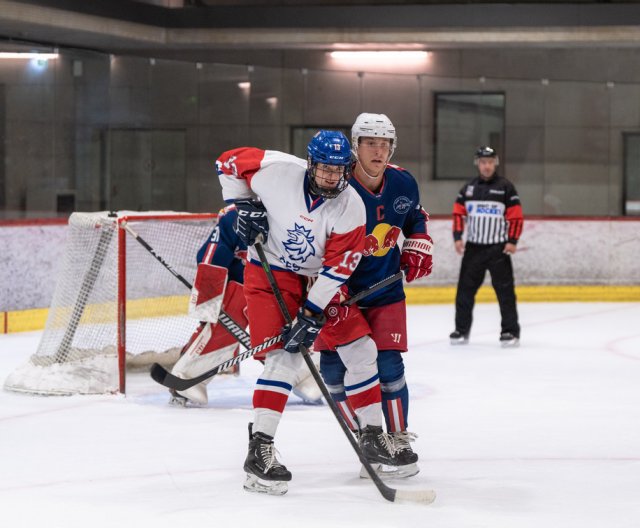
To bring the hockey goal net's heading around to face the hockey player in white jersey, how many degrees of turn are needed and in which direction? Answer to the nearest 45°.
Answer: approximately 45° to its right

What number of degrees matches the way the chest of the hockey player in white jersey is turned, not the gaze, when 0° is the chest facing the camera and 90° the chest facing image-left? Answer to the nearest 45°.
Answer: approximately 0°

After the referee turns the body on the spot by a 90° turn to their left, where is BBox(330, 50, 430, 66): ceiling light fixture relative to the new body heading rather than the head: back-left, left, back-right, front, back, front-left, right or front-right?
left

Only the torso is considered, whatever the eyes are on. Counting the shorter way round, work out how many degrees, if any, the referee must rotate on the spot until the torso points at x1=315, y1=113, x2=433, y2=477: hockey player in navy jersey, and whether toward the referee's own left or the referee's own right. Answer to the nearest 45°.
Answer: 0° — they already face them

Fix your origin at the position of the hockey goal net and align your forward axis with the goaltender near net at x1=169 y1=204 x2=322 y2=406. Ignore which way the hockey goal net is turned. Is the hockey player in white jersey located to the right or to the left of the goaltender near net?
right

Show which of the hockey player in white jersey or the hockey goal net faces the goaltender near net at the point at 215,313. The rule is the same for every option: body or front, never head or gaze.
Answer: the hockey goal net

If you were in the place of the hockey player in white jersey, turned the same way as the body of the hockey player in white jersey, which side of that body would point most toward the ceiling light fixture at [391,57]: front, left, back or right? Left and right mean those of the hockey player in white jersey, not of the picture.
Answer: back

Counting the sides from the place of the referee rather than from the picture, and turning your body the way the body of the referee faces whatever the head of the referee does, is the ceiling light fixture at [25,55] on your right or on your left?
on your right

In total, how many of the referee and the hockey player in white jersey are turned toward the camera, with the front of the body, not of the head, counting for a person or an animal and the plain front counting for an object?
2

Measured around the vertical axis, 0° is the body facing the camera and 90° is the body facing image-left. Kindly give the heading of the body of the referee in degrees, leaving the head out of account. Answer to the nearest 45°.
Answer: approximately 0°
